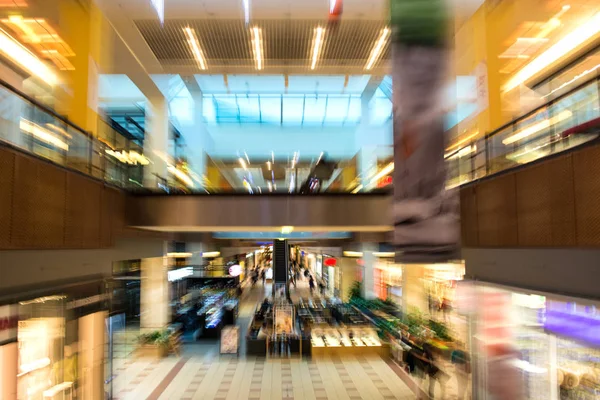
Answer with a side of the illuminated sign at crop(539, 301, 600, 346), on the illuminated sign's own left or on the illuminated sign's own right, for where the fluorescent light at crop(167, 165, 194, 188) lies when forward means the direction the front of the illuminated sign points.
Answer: on the illuminated sign's own right

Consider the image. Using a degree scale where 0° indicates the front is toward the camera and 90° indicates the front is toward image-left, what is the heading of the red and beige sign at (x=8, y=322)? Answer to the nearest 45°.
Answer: approximately 315°

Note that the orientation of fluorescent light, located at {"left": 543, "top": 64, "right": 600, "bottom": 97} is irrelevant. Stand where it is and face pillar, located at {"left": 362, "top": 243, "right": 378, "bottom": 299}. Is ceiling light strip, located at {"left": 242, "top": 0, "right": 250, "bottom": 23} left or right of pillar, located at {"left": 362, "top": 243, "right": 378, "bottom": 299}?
left

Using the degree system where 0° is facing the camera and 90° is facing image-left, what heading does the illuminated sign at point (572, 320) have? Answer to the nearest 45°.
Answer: approximately 45°

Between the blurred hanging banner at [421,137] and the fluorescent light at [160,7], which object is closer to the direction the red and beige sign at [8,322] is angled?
the blurred hanging banner

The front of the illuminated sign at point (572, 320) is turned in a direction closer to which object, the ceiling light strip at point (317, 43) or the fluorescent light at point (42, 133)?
the fluorescent light
